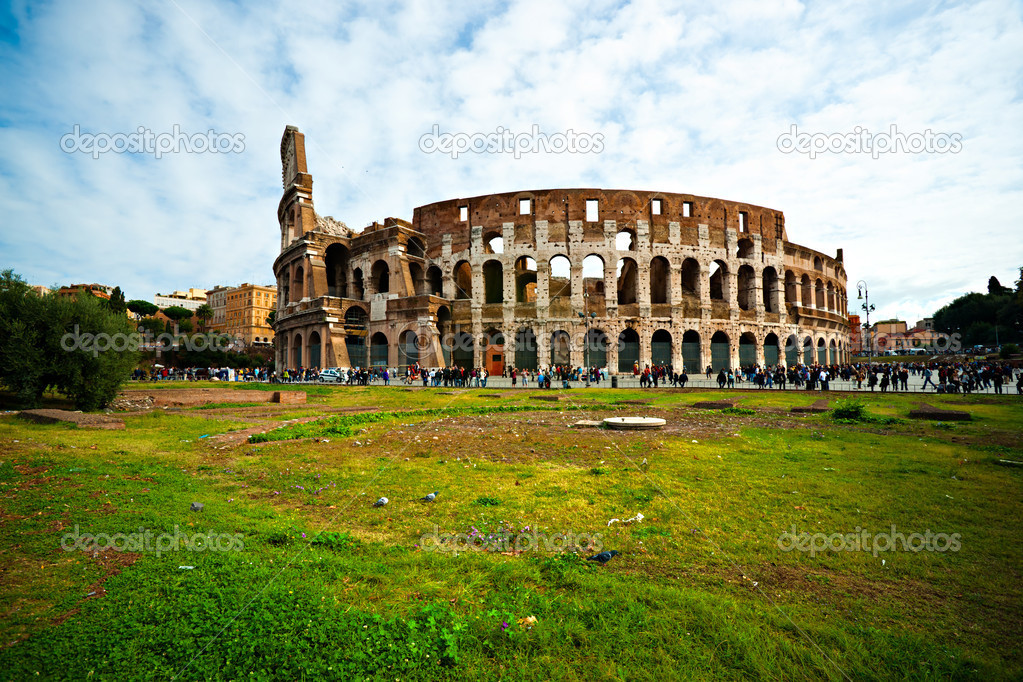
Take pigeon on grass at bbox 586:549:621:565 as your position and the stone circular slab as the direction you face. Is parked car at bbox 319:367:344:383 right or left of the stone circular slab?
left

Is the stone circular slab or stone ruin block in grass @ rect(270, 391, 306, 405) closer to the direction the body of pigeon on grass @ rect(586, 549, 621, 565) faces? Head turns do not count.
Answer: the stone circular slab

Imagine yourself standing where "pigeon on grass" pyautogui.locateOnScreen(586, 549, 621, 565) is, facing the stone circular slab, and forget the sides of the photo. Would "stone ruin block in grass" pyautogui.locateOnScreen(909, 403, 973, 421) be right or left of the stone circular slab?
right

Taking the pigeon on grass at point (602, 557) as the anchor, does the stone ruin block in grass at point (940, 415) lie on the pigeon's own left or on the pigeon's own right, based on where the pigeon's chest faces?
on the pigeon's own left

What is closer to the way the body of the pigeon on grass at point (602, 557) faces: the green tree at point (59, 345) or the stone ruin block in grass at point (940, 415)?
the stone ruin block in grass

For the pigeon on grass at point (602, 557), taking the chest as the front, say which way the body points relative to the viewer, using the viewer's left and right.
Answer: facing to the right of the viewer

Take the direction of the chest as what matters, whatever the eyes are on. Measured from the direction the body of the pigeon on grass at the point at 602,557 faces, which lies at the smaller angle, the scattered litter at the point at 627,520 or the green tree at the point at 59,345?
the scattered litter

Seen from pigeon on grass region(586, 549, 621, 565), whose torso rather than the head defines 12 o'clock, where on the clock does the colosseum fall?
The colosseum is roughly at 9 o'clock from the pigeon on grass.
